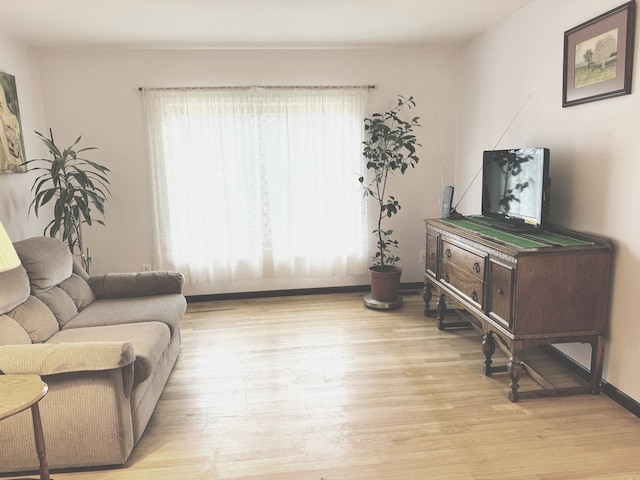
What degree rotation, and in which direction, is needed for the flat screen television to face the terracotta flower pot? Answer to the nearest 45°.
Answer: approximately 90° to its right

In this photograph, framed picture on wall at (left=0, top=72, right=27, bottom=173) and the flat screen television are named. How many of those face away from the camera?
0

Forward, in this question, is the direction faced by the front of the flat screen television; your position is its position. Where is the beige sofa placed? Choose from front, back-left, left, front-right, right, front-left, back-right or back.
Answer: front

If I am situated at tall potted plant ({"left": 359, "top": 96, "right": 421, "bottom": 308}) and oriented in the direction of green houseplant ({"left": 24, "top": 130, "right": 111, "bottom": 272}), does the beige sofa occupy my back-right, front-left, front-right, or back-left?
front-left

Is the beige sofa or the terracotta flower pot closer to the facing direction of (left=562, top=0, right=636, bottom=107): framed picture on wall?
the beige sofa

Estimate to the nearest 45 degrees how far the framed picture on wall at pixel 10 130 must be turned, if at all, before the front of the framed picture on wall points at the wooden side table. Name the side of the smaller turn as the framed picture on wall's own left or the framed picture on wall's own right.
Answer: approximately 45° to the framed picture on wall's own right

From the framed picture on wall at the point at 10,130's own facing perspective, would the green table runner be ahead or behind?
ahead

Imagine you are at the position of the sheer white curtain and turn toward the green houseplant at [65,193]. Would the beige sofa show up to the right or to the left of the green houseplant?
left

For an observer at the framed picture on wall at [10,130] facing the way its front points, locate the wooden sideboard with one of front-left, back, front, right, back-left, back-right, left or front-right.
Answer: front

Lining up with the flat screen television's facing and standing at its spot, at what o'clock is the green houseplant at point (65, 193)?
The green houseplant is roughly at 1 o'clock from the flat screen television.

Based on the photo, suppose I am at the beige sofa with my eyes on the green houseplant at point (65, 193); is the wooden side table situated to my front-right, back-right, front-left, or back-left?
back-left

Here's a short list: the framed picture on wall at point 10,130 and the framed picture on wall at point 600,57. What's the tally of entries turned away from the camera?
0

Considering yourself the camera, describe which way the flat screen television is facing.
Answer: facing the viewer and to the left of the viewer

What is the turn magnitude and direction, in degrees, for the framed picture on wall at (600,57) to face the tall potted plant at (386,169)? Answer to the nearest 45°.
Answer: approximately 90° to its right

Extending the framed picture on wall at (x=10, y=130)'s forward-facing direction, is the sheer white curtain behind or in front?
in front

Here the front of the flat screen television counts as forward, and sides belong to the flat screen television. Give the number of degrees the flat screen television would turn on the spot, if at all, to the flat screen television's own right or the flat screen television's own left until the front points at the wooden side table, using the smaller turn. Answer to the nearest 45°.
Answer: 0° — it already faces it
